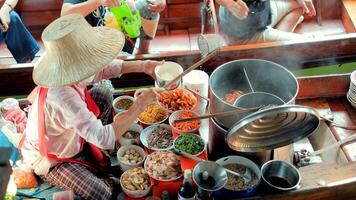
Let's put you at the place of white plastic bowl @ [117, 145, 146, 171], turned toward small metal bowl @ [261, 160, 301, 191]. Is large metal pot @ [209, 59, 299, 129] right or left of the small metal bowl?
left

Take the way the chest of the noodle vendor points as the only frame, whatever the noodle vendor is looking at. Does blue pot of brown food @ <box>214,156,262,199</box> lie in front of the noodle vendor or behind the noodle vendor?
in front

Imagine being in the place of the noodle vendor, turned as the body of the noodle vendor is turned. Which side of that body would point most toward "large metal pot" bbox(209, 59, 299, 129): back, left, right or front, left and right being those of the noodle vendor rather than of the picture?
front

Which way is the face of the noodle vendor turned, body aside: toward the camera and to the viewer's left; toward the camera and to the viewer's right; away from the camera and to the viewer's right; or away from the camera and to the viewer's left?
away from the camera and to the viewer's right

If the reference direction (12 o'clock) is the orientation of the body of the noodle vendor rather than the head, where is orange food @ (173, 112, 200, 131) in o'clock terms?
The orange food is roughly at 12 o'clock from the noodle vendor.

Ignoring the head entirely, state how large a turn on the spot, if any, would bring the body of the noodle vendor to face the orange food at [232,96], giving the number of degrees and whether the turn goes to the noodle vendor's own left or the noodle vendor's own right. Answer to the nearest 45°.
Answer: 0° — they already face it

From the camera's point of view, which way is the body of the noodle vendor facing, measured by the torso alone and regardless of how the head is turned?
to the viewer's right

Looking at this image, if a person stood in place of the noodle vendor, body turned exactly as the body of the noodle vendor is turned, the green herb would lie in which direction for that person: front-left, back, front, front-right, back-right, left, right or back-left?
front
